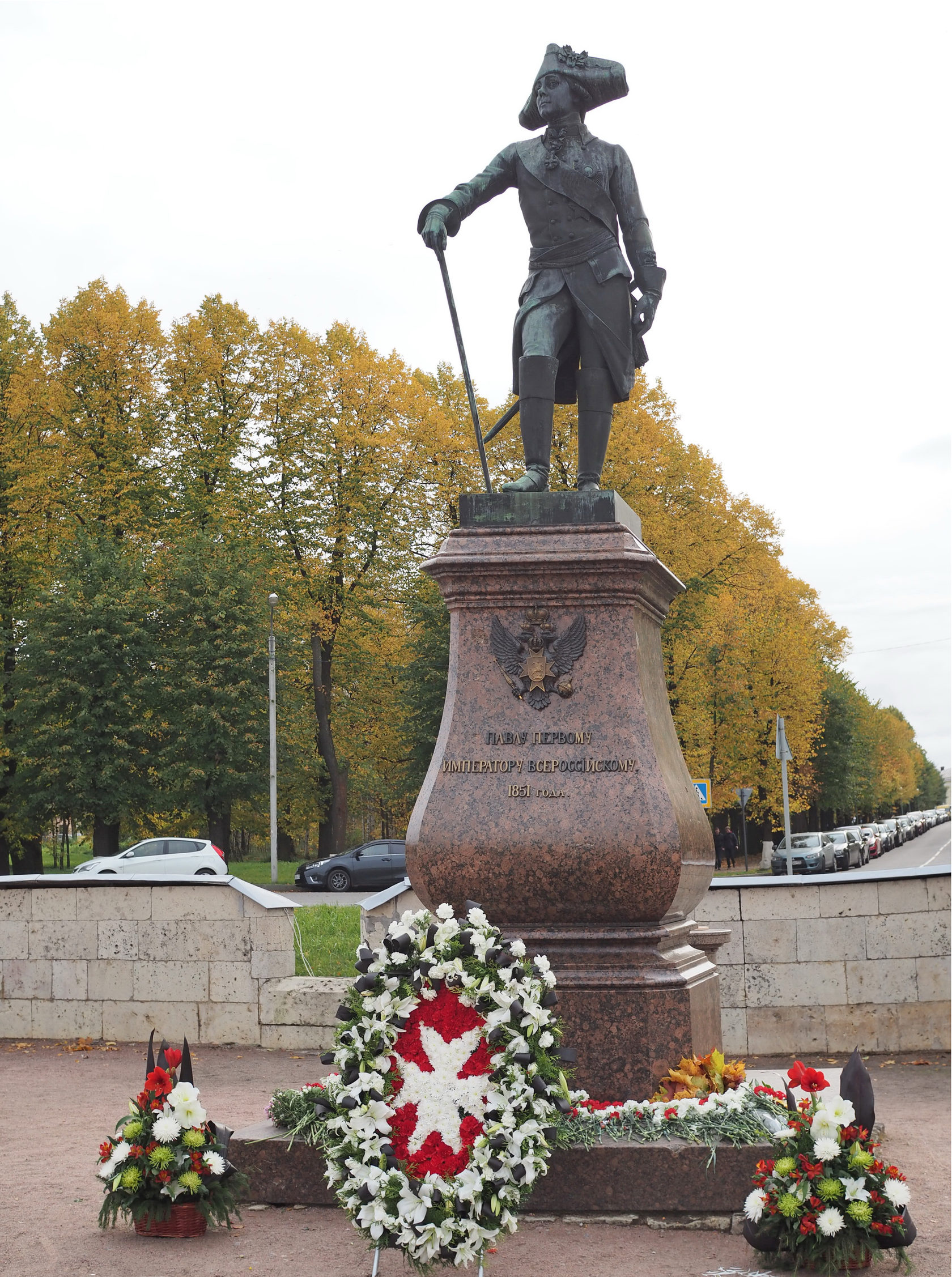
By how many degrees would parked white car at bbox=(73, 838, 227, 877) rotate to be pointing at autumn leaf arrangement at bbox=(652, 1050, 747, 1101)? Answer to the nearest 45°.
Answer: approximately 90° to its left

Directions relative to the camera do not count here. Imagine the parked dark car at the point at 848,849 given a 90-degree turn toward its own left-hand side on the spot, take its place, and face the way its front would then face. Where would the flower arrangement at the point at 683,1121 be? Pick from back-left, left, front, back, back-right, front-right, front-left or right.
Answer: front-right

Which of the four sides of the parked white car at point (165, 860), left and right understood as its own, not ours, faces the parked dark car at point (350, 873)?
back

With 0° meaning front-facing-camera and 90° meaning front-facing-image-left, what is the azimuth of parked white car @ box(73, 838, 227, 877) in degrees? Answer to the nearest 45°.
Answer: approximately 90°

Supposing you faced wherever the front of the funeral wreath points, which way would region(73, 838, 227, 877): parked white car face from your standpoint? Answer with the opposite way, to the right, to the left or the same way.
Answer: to the right

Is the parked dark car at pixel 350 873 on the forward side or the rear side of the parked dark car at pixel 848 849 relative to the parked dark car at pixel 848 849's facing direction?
on the forward side

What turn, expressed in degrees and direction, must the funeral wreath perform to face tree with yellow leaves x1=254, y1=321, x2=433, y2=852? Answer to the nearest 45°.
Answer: approximately 180°

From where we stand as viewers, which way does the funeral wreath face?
facing the viewer

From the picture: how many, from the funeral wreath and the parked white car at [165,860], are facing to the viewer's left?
1

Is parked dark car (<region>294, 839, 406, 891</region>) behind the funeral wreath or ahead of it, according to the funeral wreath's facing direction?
behind

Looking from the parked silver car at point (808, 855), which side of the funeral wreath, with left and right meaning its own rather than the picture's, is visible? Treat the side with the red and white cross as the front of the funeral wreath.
back

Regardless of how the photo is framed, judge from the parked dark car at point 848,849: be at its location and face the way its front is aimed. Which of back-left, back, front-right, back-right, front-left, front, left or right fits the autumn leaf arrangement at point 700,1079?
front-left

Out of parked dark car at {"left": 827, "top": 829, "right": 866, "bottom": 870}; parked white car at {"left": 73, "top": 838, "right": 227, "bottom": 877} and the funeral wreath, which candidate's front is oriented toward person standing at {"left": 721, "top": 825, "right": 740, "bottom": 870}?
the parked dark car

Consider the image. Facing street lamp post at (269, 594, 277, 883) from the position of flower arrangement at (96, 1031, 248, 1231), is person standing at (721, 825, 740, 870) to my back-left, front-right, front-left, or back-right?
front-right

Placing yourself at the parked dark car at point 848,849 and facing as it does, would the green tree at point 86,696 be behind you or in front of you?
in front

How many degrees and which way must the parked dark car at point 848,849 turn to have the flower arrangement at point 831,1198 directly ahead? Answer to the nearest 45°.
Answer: approximately 45° to its left

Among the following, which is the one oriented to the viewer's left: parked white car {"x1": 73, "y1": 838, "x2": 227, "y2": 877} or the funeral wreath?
the parked white car
